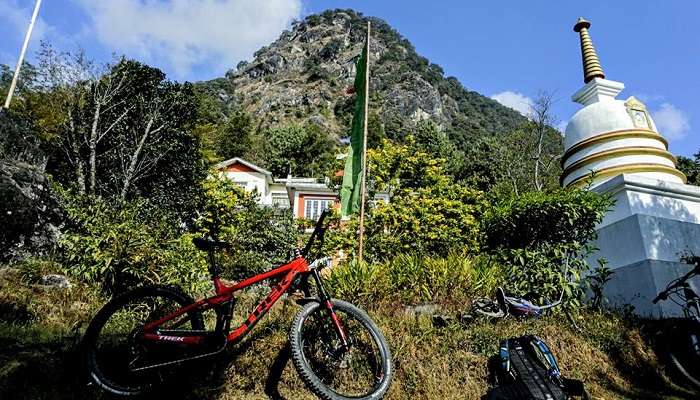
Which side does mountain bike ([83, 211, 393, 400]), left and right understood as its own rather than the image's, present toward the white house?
left

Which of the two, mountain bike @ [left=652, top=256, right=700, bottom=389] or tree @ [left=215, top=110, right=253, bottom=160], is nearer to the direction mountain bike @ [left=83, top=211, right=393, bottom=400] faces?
the mountain bike

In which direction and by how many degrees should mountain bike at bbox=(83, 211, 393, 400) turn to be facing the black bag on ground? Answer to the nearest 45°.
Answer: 0° — it already faces it

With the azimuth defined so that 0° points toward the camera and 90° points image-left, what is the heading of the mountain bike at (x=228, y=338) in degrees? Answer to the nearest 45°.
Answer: approximately 270°

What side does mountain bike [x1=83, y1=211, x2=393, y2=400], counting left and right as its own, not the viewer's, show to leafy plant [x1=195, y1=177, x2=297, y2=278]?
left

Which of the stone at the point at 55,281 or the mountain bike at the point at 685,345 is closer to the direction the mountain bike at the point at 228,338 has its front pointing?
the mountain bike

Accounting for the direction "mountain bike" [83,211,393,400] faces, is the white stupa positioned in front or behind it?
in front

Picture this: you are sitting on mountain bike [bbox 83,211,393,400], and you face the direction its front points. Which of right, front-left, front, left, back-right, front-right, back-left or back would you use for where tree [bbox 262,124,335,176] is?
left

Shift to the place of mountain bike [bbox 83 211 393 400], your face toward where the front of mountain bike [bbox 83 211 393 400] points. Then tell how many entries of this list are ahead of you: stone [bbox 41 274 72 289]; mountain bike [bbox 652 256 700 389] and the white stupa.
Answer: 2

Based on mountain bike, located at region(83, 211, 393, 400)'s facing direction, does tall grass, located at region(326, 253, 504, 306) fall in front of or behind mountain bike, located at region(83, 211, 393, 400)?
in front
